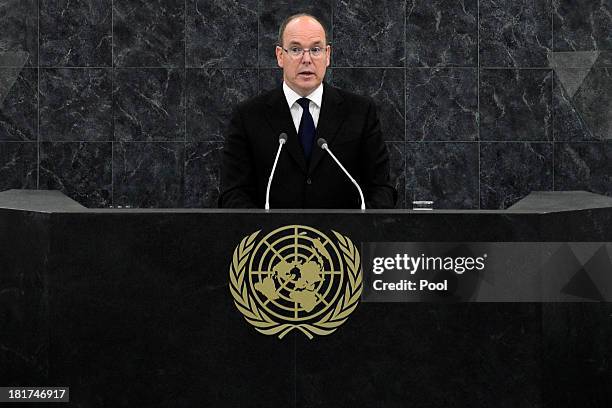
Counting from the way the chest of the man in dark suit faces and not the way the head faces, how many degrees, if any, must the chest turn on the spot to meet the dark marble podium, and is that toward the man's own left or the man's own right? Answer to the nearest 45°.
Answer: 0° — they already face it

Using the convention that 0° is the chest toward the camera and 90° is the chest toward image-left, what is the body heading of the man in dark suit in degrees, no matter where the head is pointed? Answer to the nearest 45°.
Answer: approximately 0°
